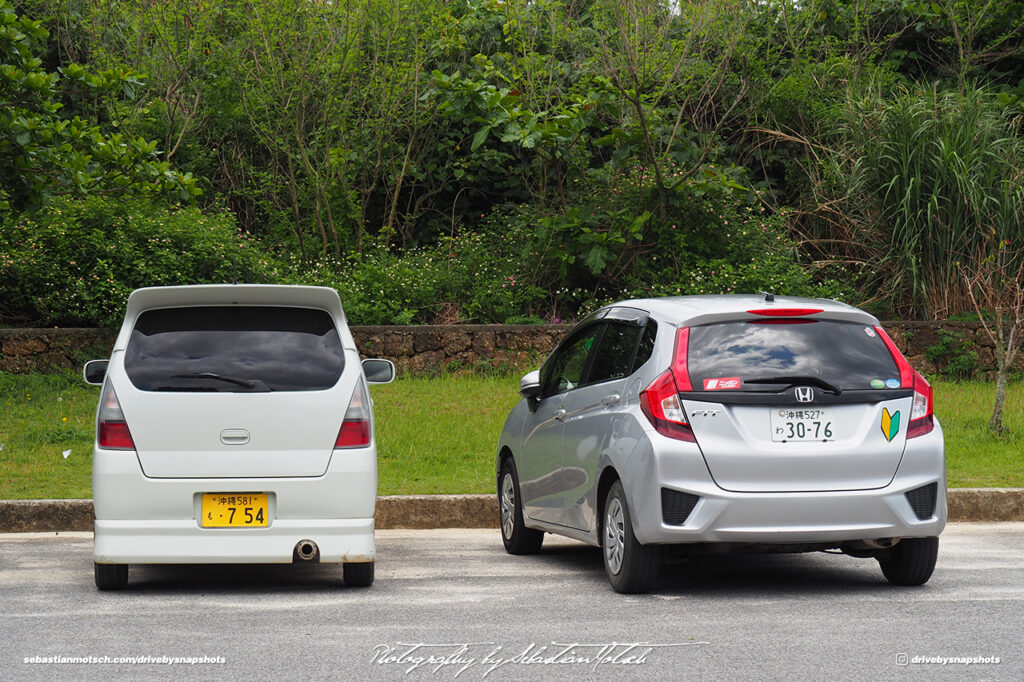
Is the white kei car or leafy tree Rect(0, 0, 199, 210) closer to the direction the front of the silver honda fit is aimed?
the leafy tree

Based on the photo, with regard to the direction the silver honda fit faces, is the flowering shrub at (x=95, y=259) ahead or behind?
ahead

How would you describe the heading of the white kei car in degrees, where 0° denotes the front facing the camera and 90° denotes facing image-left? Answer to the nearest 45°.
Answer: approximately 180°

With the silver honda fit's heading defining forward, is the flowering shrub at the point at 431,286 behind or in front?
in front

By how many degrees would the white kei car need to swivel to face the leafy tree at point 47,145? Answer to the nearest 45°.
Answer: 0° — it already faces it

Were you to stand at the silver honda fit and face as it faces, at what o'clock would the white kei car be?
The white kei car is roughly at 10 o'clock from the silver honda fit.

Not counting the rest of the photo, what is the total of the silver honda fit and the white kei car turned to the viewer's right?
0

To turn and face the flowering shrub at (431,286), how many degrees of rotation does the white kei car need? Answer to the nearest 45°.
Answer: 0° — it already faces it

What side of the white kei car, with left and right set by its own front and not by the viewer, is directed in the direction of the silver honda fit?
right

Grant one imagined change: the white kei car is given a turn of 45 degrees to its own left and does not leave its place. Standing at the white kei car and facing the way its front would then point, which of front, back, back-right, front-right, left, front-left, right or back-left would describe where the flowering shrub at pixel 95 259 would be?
front-right

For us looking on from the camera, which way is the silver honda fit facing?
facing away from the viewer and to the left of the viewer
